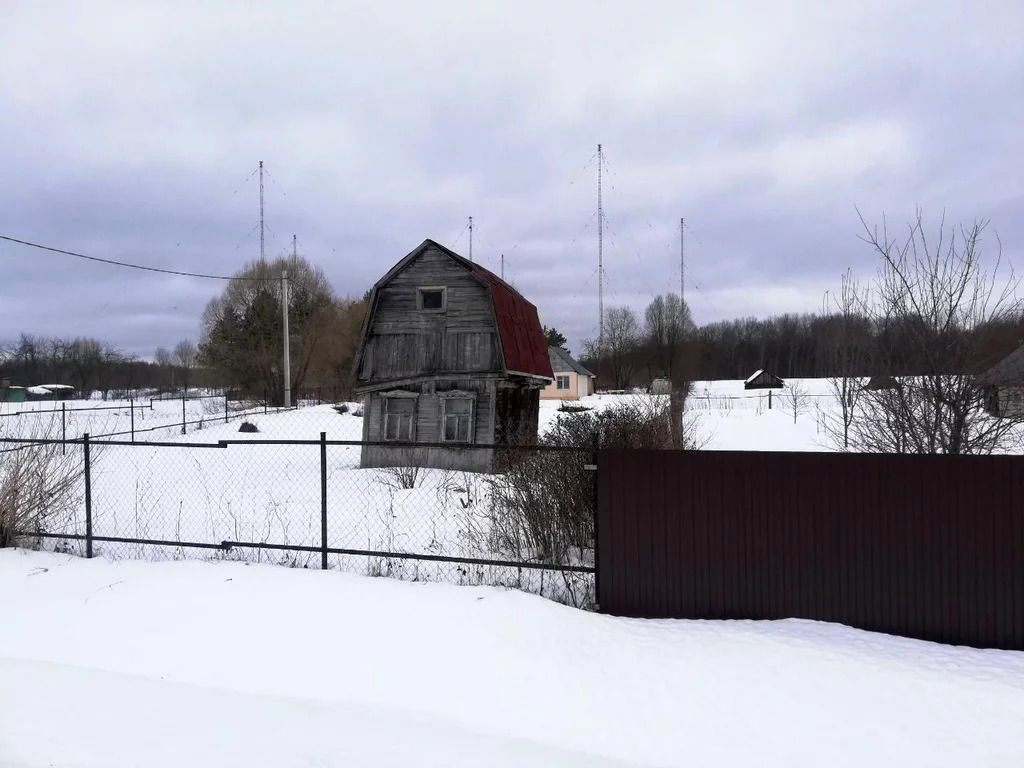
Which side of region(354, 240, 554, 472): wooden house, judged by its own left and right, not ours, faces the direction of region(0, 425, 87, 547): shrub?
front

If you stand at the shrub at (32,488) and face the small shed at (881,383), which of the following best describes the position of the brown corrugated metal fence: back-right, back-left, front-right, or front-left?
front-right

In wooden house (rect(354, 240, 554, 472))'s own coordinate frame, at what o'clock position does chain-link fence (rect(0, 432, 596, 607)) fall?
The chain-link fence is roughly at 12 o'clock from the wooden house.

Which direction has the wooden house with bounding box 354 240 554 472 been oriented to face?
toward the camera

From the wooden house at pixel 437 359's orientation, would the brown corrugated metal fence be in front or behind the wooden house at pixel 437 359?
in front
